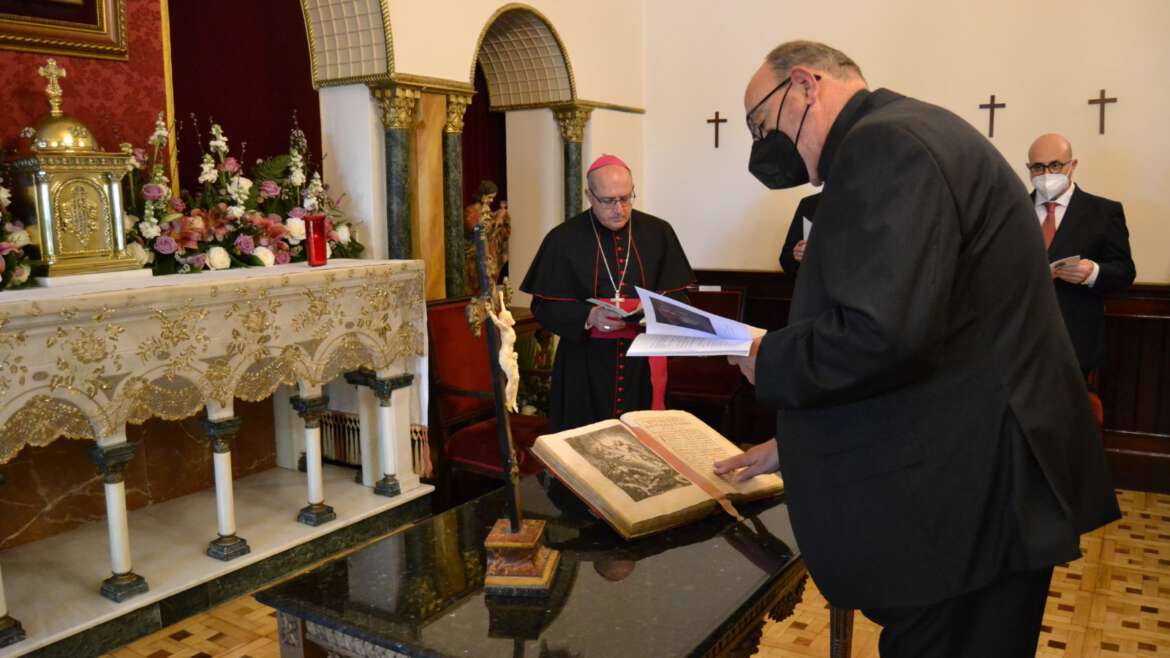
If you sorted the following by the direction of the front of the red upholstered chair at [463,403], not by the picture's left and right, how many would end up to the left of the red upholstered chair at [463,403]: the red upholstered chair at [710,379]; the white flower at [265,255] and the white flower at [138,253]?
1

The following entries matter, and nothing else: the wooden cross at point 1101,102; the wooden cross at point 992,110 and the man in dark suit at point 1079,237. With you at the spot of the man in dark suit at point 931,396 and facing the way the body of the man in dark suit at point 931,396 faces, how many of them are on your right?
3

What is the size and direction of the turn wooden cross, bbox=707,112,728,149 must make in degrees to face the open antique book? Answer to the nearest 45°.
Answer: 0° — it already faces it

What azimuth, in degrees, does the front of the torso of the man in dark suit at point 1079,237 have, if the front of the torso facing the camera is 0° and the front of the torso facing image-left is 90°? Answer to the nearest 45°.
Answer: approximately 45°

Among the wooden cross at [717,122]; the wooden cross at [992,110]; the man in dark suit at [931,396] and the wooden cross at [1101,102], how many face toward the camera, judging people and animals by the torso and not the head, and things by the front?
3

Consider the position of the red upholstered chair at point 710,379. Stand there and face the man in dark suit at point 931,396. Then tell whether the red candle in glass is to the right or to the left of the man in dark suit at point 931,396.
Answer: right

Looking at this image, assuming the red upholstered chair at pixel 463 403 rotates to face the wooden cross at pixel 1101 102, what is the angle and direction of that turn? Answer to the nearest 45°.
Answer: approximately 45° to its left

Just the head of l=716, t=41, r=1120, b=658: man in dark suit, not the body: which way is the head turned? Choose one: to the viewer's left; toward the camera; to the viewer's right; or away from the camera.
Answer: to the viewer's left

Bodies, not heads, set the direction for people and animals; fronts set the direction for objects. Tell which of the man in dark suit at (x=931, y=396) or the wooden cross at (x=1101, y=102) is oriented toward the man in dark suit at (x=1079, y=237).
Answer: the wooden cross

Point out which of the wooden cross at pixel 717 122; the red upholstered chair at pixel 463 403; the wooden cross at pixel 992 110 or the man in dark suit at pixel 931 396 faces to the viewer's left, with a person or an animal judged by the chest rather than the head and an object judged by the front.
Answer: the man in dark suit
